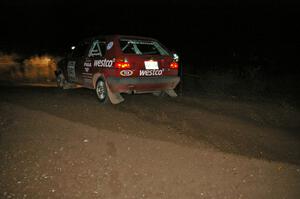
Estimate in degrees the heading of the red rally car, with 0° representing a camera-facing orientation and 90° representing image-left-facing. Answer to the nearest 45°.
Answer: approximately 135°
